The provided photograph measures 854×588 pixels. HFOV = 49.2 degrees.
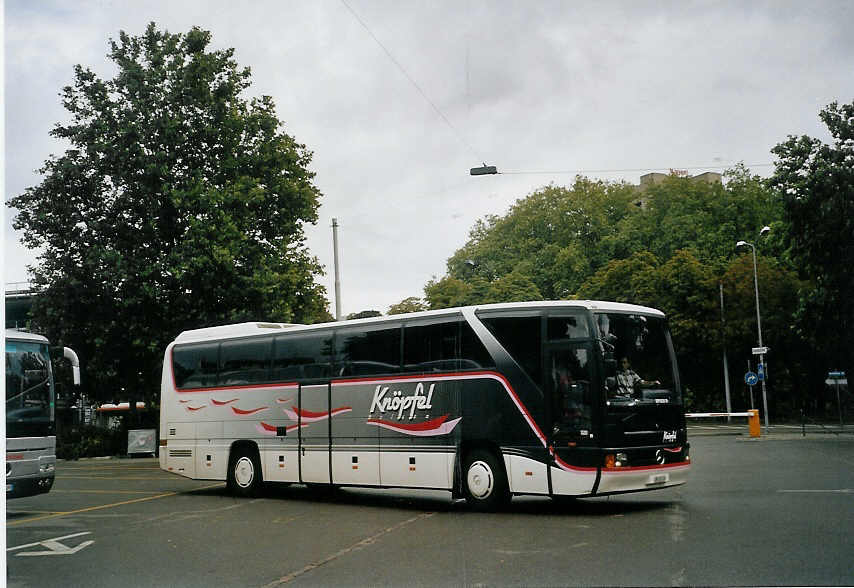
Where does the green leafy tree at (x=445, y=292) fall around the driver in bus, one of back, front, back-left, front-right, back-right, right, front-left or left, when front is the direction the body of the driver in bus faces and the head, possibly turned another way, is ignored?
back

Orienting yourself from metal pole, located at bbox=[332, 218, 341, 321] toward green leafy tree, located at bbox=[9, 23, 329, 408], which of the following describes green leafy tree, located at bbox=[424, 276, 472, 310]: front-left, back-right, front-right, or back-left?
back-right

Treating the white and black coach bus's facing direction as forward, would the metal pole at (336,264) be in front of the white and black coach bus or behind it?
behind

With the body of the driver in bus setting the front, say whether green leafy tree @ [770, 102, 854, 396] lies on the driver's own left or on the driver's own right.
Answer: on the driver's own left

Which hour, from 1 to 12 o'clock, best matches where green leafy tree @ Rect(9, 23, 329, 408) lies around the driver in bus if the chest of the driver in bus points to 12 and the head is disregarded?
The green leafy tree is roughly at 6 o'clock from the driver in bus.

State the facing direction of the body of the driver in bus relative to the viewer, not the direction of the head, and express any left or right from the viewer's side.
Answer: facing the viewer and to the right of the viewer

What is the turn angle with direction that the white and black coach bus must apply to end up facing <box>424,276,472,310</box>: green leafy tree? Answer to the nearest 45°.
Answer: approximately 135° to its left
